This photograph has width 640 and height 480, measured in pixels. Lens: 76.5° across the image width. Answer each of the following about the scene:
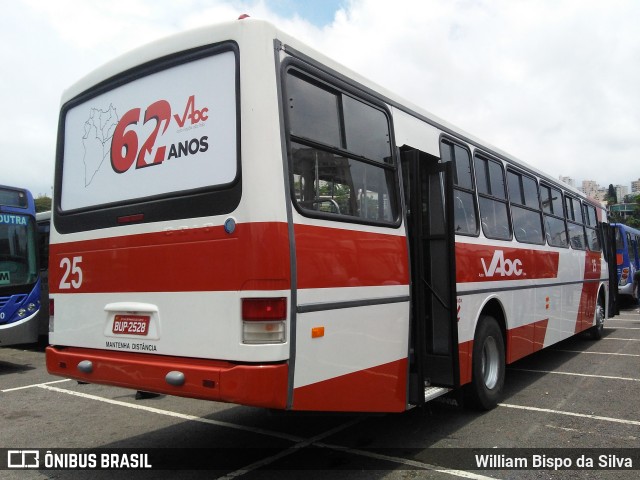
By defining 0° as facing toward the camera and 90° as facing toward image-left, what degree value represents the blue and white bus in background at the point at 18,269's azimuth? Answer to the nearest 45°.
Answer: approximately 0°

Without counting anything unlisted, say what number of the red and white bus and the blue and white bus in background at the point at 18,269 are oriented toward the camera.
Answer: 1

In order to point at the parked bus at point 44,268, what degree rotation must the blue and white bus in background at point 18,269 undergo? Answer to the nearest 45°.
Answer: approximately 180°

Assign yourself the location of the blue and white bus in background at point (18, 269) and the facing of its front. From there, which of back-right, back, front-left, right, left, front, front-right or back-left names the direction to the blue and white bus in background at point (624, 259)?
left

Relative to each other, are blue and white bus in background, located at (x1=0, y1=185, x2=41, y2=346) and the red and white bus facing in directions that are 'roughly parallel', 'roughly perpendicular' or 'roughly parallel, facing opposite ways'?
roughly perpendicular

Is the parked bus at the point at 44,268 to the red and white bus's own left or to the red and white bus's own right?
on its left

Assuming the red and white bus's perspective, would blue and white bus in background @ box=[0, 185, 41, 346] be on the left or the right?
on its left

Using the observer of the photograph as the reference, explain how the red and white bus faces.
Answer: facing away from the viewer and to the right of the viewer

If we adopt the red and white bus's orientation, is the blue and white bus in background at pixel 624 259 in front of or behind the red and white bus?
in front
